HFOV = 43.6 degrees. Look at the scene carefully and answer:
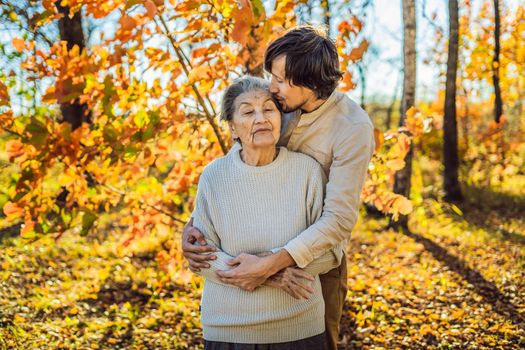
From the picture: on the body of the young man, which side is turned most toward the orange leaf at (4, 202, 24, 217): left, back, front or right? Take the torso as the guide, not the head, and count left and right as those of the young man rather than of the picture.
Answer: right

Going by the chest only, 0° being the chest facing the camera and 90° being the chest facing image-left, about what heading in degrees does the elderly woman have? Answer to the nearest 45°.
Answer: approximately 0°

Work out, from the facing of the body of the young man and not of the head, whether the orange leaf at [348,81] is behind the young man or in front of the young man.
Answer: behind

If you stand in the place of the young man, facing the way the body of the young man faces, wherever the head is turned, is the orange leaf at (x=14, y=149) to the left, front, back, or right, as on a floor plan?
right

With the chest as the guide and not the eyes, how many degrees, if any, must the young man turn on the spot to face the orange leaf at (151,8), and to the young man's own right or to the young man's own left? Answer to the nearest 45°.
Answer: approximately 45° to the young man's own right

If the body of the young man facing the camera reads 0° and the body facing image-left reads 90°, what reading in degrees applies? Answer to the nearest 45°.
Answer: approximately 45°

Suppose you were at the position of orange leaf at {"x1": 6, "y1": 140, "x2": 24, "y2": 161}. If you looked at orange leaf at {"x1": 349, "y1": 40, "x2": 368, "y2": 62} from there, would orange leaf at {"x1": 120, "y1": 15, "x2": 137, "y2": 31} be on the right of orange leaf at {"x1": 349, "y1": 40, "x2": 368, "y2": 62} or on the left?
right
